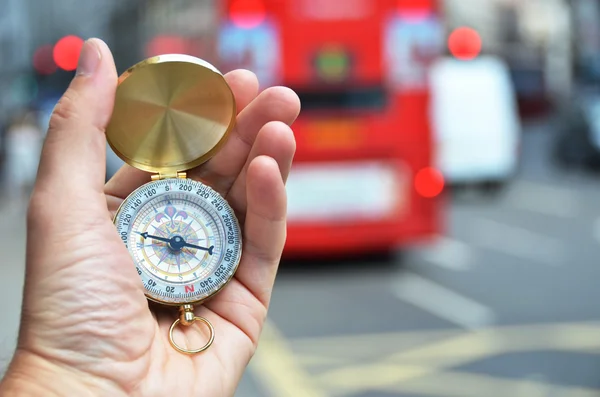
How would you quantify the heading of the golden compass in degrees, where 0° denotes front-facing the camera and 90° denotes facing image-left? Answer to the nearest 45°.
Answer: approximately 0°

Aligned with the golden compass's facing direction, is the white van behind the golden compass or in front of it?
behind
